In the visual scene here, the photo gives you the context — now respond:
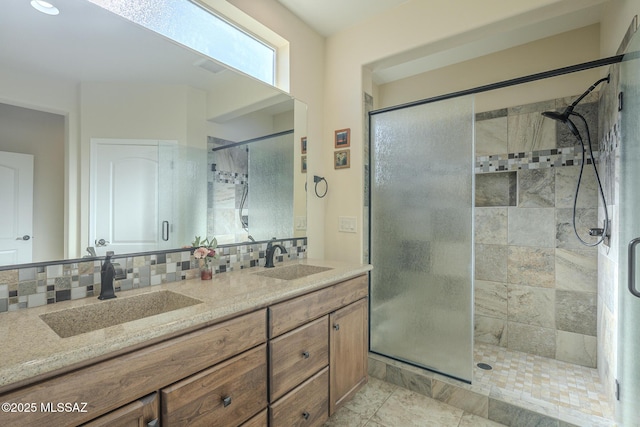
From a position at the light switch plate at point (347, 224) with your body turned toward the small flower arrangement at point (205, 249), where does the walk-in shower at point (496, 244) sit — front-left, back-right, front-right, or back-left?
back-left

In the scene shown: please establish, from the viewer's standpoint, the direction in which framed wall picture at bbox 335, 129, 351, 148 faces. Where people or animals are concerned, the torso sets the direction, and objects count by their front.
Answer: facing the viewer and to the left of the viewer

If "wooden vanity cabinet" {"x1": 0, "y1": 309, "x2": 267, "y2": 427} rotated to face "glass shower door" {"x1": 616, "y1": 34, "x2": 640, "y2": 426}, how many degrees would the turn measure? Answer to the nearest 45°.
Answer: approximately 45° to its left

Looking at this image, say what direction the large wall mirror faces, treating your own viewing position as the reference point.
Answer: facing the viewer and to the right of the viewer

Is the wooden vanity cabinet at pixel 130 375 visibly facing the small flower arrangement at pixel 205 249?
no

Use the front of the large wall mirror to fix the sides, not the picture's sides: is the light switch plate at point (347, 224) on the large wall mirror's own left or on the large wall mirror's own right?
on the large wall mirror's own left

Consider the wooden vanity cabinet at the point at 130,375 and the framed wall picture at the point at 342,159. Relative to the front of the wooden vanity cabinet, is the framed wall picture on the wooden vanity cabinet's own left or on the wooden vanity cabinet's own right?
on the wooden vanity cabinet's own left

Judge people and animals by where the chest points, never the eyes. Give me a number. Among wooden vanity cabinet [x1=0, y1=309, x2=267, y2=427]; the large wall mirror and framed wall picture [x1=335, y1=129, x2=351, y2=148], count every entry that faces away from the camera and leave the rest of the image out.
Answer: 0

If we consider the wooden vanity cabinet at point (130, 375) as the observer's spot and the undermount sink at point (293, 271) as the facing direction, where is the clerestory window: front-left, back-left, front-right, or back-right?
front-left

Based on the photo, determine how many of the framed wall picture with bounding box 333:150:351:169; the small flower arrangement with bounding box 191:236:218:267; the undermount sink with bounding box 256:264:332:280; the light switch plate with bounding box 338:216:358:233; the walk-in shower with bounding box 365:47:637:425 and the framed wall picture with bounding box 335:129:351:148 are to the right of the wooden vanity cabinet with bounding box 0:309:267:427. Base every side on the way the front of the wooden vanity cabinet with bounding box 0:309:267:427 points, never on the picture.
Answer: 0

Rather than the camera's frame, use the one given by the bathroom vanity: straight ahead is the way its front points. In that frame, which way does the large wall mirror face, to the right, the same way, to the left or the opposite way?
the same way

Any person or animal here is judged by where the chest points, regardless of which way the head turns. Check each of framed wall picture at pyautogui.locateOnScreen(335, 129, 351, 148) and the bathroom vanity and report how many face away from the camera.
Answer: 0

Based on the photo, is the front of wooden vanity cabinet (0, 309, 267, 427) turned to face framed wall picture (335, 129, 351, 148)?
no

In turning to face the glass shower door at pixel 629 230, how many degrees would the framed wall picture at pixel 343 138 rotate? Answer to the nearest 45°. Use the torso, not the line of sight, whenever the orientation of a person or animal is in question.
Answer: approximately 90° to its left

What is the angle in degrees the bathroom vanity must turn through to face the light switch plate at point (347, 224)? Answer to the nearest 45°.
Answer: approximately 90° to its left

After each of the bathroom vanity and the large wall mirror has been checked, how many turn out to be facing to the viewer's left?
0

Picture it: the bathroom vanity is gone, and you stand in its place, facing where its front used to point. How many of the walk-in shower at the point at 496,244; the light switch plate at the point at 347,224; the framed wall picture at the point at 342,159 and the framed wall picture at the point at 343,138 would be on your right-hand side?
0

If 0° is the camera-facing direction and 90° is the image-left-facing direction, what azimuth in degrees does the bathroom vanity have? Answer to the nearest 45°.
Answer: approximately 315°
